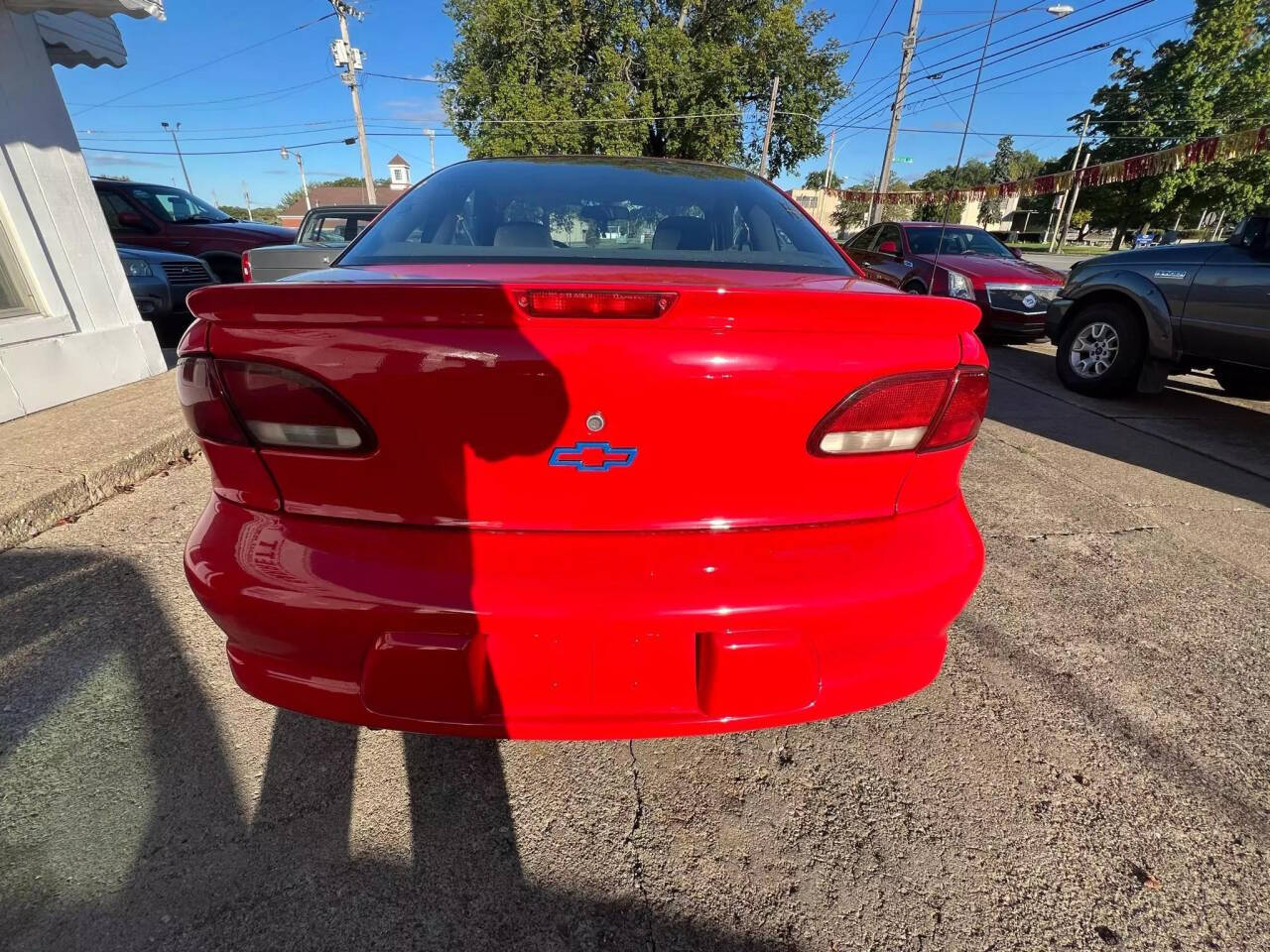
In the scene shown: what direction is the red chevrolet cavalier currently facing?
away from the camera

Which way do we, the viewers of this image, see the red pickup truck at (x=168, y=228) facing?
facing the viewer and to the right of the viewer

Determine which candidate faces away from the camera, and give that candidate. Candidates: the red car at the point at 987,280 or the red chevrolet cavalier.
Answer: the red chevrolet cavalier

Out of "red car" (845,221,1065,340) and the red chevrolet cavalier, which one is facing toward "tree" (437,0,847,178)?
the red chevrolet cavalier

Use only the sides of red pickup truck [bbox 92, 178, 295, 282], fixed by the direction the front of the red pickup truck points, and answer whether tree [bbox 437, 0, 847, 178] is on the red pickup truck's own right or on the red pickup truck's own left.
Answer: on the red pickup truck's own left

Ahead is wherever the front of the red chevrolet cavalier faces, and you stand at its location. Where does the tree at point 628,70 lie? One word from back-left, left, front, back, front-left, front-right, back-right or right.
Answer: front

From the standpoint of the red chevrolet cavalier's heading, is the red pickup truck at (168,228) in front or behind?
in front

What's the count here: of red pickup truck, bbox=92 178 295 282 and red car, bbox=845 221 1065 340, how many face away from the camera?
0

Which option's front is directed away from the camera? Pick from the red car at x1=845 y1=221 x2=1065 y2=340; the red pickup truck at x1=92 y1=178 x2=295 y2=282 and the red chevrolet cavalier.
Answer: the red chevrolet cavalier

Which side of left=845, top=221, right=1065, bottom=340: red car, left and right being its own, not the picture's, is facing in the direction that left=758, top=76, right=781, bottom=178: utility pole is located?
back

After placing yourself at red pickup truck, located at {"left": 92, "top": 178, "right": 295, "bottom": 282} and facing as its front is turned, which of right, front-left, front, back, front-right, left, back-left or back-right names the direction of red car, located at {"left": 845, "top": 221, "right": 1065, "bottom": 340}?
front

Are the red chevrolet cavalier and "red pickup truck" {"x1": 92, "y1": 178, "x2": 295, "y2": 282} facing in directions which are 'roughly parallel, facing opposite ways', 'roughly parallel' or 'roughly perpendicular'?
roughly perpendicular

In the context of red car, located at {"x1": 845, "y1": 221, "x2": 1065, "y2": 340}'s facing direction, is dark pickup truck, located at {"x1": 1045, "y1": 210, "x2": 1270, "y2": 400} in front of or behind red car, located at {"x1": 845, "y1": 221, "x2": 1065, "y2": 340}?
in front
